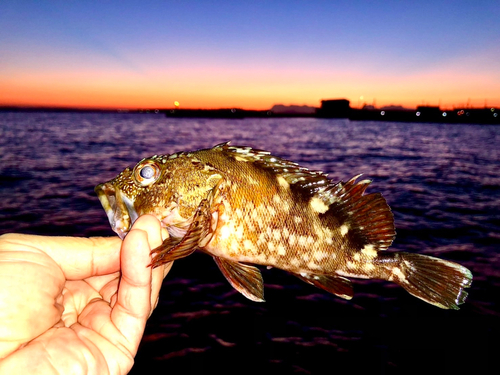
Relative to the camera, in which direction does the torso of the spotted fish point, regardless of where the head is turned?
to the viewer's left
